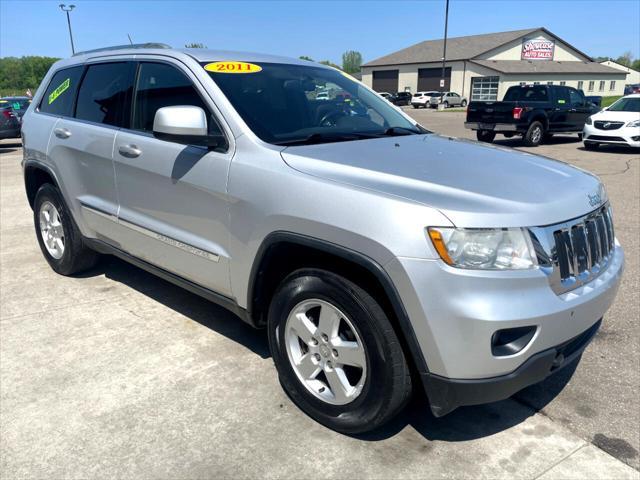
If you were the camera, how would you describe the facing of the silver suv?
facing the viewer and to the right of the viewer

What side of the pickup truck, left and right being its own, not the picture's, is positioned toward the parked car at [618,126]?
right

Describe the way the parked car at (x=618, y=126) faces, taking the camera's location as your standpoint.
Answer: facing the viewer and to the left of the viewer

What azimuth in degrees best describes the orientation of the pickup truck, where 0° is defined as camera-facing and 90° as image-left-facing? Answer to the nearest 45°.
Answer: approximately 225°

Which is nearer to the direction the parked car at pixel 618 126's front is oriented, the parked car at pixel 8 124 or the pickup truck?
the parked car

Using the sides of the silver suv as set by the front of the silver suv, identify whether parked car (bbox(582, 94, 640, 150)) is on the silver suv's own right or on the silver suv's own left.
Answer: on the silver suv's own left

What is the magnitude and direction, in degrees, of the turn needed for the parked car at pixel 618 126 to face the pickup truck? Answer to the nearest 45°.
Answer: approximately 45° to its right

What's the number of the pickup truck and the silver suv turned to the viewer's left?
0

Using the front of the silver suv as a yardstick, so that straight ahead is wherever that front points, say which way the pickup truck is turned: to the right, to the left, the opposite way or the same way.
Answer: to the left

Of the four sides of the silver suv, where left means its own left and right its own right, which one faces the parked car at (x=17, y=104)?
back

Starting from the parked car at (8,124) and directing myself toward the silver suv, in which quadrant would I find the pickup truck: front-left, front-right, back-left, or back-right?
front-left

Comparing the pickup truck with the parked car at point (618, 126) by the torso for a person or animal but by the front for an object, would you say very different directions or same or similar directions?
very different directions
